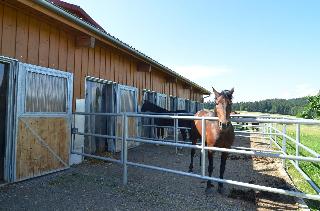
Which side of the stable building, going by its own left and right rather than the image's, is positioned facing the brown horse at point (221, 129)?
front

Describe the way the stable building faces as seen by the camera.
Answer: facing the viewer and to the right of the viewer
